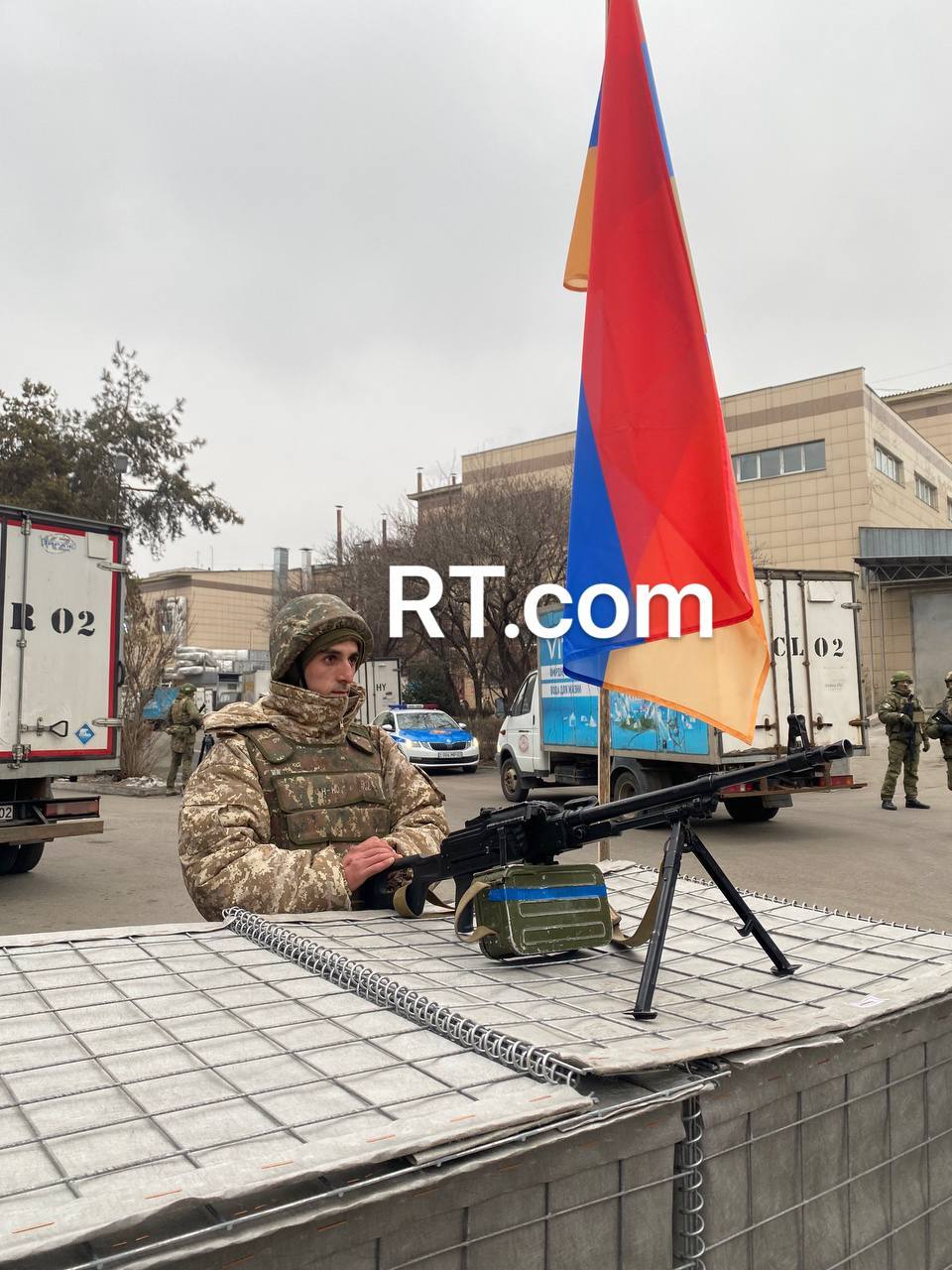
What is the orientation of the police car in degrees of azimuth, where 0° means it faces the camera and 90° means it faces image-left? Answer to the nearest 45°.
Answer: approximately 315°

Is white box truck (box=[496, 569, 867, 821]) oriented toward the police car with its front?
yes

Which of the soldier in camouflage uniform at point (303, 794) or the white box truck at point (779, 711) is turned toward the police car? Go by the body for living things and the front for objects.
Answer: the white box truck

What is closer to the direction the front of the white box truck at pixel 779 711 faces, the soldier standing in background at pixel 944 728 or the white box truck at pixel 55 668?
the white box truck

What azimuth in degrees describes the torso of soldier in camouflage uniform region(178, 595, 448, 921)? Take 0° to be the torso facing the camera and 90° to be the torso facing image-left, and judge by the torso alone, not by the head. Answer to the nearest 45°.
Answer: approximately 315°

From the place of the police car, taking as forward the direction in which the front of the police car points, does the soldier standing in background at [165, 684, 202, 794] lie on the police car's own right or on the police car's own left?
on the police car's own right
